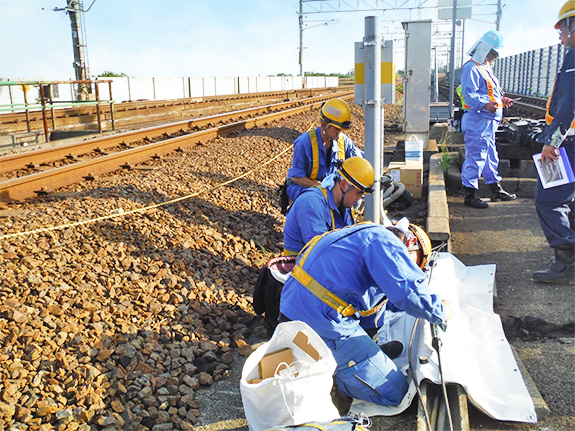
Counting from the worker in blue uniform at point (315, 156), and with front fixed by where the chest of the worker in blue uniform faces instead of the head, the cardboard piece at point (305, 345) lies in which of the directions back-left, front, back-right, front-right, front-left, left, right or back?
front-right

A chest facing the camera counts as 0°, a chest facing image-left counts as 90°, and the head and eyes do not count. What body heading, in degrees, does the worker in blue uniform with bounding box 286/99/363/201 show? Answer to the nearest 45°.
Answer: approximately 315°

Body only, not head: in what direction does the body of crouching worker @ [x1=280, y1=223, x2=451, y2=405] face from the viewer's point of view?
to the viewer's right

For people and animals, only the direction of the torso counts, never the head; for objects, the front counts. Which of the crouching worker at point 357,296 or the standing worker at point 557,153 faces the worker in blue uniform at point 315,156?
the standing worker

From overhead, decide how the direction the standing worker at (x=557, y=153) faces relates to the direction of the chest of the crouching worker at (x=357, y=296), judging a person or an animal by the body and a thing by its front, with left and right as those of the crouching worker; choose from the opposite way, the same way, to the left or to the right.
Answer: the opposite way

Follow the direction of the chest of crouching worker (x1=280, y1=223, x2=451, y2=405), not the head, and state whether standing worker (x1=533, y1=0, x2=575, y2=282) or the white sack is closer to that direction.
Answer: the standing worker

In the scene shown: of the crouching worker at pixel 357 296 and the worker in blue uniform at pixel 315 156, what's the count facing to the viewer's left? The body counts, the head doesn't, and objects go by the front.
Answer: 0

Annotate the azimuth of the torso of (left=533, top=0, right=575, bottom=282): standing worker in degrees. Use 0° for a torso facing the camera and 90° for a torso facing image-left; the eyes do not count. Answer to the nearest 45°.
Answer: approximately 90°

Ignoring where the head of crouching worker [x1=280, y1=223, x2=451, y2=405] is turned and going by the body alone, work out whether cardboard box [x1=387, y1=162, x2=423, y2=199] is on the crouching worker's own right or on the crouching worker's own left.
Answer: on the crouching worker's own left

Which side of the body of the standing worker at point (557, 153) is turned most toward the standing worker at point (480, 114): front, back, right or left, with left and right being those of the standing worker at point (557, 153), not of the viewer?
right

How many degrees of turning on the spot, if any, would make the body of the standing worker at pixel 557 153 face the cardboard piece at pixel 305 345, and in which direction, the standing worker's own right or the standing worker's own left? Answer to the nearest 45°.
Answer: approximately 90° to the standing worker's own left

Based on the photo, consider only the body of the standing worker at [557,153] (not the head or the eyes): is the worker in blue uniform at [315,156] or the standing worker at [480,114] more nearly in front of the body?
the worker in blue uniform

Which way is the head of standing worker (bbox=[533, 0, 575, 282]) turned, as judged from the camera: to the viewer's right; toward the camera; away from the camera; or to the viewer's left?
to the viewer's left

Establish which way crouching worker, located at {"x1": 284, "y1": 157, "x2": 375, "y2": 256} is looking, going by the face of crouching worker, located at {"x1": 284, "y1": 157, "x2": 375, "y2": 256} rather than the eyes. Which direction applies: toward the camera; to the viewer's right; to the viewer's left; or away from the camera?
to the viewer's right

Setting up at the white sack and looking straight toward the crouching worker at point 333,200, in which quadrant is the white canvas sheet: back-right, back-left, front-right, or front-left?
front-right

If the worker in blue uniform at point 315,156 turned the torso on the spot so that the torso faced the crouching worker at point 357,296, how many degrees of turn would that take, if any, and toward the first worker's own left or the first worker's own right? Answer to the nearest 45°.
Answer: approximately 45° to the first worker's own right
